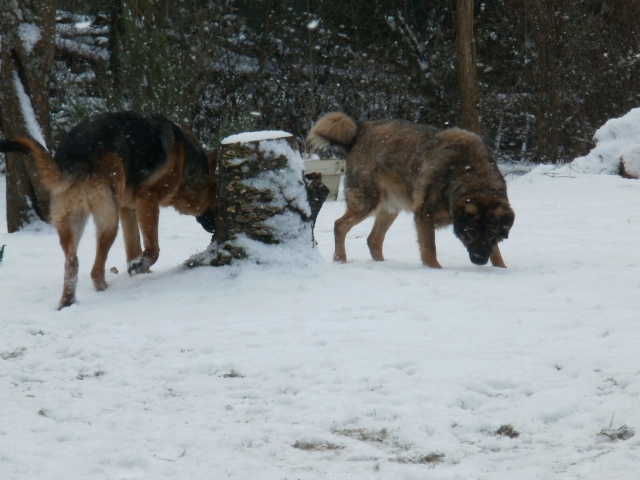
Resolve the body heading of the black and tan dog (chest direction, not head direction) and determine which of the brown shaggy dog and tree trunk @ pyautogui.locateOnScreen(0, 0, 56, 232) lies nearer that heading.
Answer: the brown shaggy dog

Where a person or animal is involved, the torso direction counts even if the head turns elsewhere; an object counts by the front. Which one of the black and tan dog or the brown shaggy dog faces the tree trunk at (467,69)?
the black and tan dog

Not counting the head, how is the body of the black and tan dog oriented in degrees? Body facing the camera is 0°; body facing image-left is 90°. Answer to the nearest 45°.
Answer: approximately 225°

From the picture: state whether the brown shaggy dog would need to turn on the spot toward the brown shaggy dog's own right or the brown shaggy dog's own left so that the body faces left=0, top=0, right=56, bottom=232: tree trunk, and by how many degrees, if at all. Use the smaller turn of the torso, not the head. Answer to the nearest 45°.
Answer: approximately 135° to the brown shaggy dog's own right

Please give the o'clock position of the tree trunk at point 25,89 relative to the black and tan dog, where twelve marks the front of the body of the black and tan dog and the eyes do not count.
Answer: The tree trunk is roughly at 10 o'clock from the black and tan dog.

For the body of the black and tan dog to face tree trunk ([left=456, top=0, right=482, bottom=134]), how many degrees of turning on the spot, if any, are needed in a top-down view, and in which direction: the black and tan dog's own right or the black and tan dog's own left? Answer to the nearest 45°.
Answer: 0° — it already faces it

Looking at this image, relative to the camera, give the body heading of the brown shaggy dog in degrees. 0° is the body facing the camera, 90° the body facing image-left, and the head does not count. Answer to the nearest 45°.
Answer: approximately 315°
